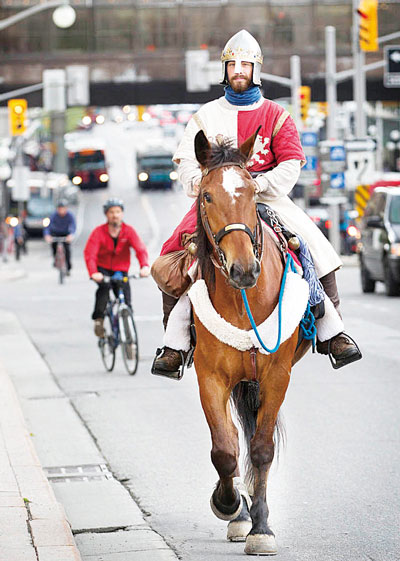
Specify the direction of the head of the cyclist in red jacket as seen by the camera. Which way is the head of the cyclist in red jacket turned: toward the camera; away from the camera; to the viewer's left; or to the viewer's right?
toward the camera

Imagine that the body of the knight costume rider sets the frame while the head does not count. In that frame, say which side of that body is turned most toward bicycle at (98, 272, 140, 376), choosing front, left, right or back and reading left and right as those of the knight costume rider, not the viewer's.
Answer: back

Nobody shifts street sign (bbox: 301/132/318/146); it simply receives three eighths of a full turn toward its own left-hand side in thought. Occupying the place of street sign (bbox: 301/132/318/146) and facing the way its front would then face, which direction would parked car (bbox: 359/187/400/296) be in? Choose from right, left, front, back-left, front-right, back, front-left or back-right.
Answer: back-right

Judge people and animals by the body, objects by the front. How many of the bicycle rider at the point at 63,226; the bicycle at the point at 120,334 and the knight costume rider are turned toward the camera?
3

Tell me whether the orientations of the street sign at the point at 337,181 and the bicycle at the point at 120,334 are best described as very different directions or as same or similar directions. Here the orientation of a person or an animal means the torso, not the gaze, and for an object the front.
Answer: same or similar directions

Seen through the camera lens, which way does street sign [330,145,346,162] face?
facing the viewer

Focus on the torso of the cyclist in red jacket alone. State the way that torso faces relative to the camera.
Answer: toward the camera

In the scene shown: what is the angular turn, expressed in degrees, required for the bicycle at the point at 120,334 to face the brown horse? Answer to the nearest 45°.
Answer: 0° — it already faces it

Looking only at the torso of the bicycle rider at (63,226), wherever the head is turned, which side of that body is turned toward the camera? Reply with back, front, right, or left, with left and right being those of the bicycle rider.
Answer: front

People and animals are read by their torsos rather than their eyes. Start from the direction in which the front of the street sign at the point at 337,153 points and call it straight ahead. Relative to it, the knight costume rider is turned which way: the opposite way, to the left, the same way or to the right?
the same way

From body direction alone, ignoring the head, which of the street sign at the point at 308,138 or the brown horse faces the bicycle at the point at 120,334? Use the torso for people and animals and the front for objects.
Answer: the street sign

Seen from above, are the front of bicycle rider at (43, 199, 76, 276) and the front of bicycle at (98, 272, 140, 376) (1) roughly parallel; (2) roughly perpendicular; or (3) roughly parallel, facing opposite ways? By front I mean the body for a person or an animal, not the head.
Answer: roughly parallel

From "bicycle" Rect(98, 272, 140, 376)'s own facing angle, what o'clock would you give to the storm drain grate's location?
The storm drain grate is roughly at 12 o'clock from the bicycle.

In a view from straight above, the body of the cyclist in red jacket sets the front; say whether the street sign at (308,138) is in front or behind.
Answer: behind

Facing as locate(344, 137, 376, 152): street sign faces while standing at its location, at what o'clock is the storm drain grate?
The storm drain grate is roughly at 12 o'clock from the street sign.

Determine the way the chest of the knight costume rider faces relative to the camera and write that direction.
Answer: toward the camera

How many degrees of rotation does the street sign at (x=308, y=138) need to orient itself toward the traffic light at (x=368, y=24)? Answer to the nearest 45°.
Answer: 0° — it already faces it

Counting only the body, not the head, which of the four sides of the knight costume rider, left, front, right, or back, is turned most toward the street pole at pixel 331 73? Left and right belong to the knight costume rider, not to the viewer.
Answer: back
